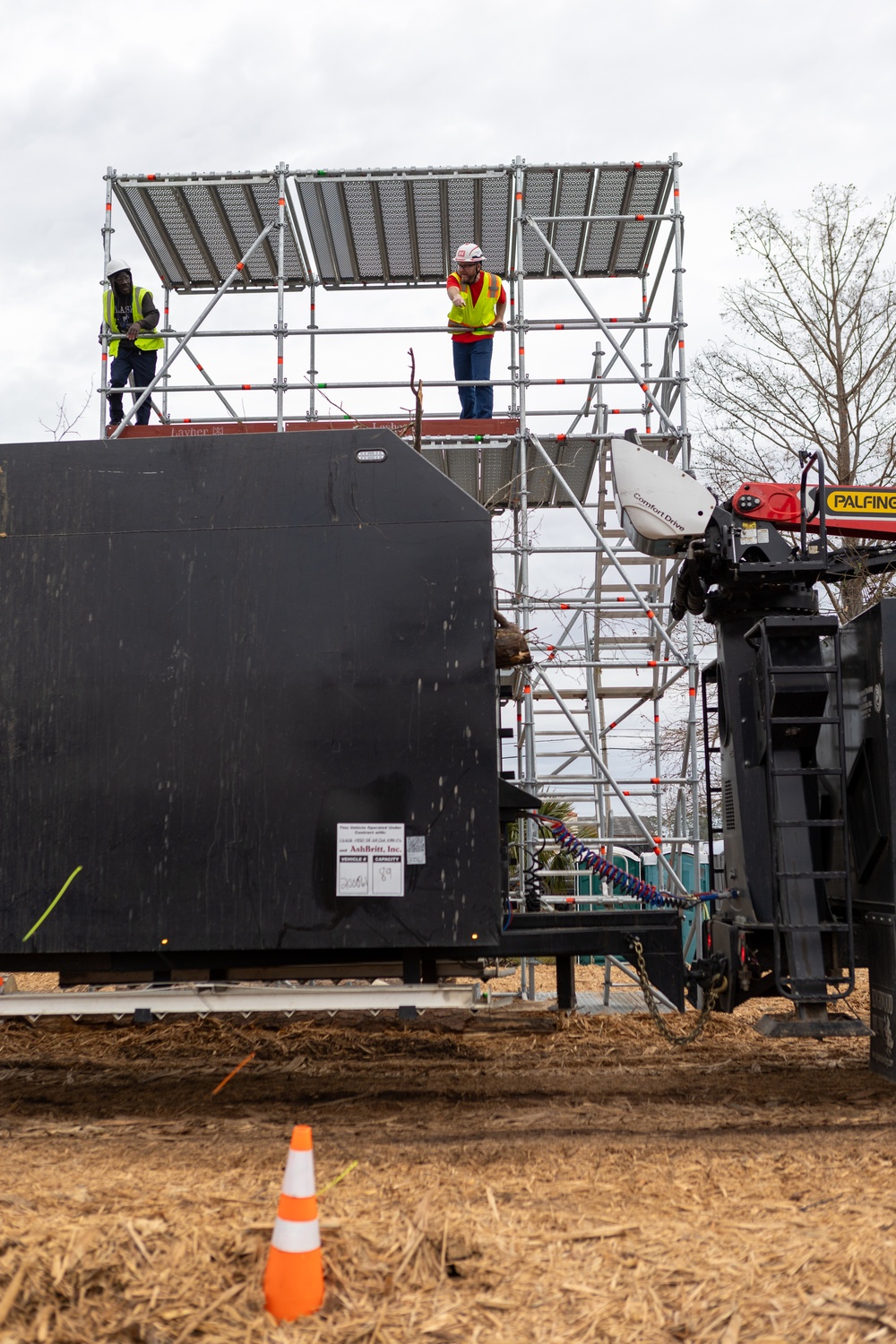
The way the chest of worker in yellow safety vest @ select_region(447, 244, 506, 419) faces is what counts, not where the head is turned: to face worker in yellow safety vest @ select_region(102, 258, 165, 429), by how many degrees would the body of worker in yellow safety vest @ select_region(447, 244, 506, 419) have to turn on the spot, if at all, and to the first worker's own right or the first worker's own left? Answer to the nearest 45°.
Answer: approximately 90° to the first worker's own right

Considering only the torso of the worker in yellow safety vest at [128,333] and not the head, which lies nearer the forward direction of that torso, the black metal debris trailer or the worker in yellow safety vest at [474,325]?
the black metal debris trailer

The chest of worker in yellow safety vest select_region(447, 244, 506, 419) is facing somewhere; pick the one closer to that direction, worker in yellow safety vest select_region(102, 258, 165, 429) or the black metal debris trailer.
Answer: the black metal debris trailer

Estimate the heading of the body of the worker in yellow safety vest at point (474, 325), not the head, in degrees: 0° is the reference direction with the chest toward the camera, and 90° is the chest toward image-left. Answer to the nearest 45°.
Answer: approximately 0°

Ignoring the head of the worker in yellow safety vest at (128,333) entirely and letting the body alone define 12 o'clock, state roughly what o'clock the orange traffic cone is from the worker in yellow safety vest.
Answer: The orange traffic cone is roughly at 12 o'clock from the worker in yellow safety vest.

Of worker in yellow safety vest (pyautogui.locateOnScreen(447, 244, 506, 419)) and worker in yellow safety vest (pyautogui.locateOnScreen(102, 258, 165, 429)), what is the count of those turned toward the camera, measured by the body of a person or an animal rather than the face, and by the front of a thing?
2

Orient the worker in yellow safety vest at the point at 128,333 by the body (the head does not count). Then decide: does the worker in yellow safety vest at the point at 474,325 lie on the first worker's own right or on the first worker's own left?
on the first worker's own left

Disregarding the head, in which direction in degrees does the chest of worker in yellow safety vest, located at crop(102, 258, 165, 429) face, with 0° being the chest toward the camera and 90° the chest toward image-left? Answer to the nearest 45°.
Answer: approximately 0°
